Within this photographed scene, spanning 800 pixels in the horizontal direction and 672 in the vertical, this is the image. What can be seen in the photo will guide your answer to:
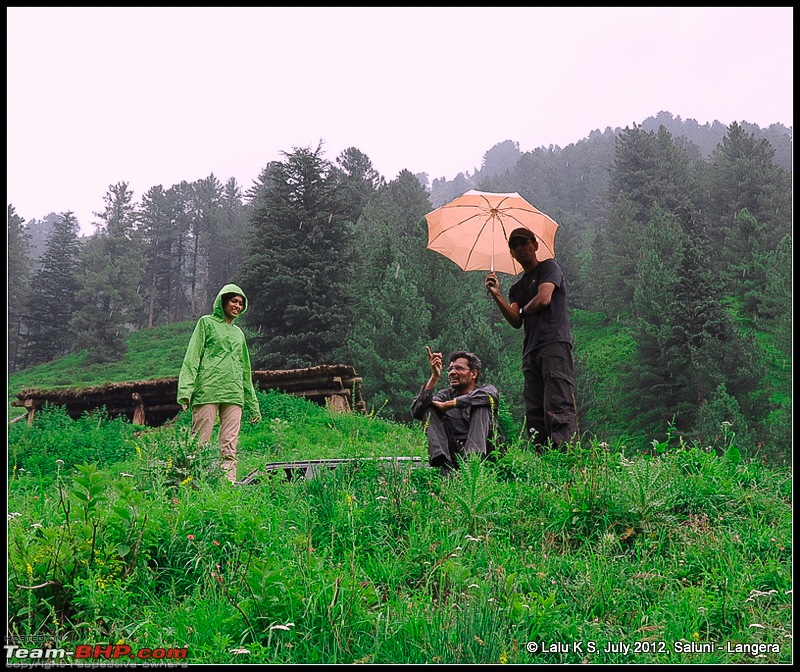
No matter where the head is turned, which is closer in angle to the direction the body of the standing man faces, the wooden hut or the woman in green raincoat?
the woman in green raincoat

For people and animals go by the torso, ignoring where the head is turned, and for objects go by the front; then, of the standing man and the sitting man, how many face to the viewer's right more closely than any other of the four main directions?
0

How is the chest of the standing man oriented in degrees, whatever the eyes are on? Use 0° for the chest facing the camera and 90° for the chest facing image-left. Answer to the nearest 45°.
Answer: approximately 45°

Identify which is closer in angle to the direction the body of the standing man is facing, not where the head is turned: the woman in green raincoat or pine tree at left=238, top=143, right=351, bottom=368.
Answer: the woman in green raincoat

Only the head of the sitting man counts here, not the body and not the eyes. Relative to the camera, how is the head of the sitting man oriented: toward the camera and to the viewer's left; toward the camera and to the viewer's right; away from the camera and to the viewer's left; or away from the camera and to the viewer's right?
toward the camera and to the viewer's left

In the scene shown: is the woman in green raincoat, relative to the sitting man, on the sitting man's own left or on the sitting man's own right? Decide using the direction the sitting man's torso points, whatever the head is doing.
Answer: on the sitting man's own right

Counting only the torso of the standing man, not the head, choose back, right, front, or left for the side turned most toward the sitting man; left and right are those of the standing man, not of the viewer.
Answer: front

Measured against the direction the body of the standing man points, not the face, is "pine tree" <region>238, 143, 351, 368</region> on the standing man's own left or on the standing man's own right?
on the standing man's own right
